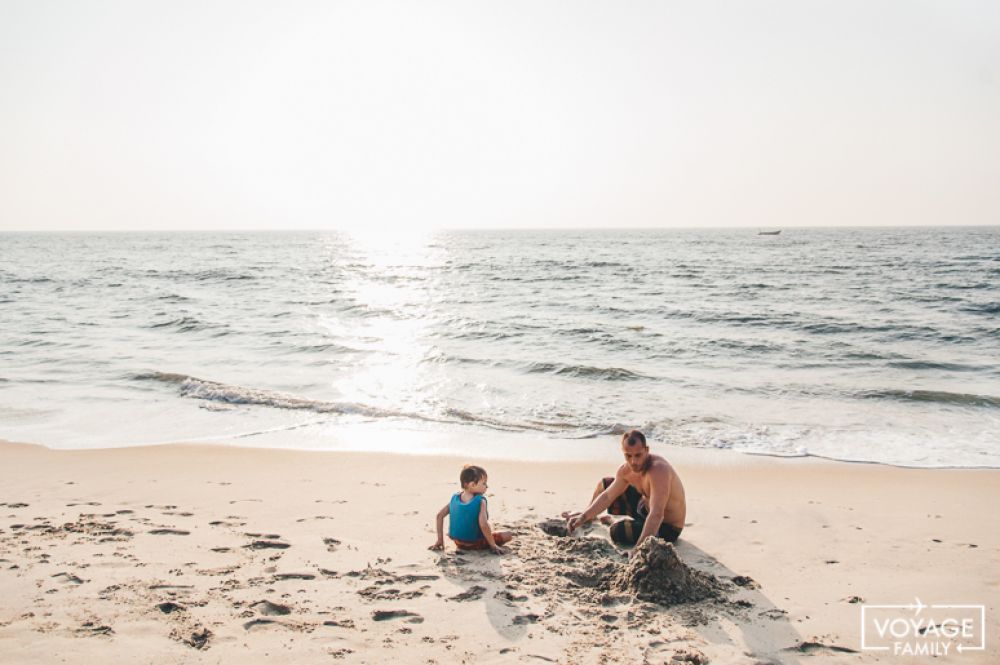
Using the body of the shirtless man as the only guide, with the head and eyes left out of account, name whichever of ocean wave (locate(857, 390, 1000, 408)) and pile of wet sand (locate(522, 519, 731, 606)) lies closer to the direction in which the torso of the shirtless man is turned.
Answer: the pile of wet sand

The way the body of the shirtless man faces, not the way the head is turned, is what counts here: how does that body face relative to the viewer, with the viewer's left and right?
facing the viewer and to the left of the viewer

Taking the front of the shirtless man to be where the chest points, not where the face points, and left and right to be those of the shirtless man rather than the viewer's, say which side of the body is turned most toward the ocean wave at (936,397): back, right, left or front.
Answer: back

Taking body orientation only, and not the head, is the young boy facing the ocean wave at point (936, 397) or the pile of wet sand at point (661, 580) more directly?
the ocean wave

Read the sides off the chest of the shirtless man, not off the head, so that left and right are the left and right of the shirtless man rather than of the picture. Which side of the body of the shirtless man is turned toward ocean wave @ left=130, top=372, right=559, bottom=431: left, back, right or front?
right

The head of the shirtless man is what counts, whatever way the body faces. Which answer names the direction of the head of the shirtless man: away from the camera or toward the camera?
toward the camera

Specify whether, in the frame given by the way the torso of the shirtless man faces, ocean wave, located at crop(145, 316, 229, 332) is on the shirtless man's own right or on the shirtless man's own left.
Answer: on the shirtless man's own right

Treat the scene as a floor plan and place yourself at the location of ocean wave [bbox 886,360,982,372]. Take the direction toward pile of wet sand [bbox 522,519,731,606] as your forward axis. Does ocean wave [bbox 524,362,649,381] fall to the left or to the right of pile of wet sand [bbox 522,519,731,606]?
right

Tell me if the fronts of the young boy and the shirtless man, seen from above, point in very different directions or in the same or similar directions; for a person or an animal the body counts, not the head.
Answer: very different directions

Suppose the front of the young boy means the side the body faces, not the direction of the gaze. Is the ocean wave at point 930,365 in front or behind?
in front

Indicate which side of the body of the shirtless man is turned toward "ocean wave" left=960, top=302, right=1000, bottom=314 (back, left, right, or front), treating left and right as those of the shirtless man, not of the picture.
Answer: back

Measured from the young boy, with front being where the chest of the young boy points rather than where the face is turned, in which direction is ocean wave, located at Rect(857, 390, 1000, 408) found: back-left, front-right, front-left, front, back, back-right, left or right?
front

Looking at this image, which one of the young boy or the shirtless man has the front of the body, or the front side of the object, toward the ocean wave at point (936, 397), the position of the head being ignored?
the young boy

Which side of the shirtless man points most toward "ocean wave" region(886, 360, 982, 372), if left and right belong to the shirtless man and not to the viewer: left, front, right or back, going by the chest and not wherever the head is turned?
back

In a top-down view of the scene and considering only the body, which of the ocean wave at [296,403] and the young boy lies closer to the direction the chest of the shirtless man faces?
the young boy

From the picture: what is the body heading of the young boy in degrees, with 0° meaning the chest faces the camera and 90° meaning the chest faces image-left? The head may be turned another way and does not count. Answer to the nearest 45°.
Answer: approximately 225°
